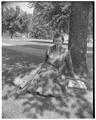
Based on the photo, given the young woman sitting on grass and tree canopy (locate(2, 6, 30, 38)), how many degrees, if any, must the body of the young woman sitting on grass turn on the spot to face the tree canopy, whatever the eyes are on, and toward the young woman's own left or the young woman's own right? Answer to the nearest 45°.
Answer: approximately 180°

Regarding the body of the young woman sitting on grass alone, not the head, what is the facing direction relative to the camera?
toward the camera
